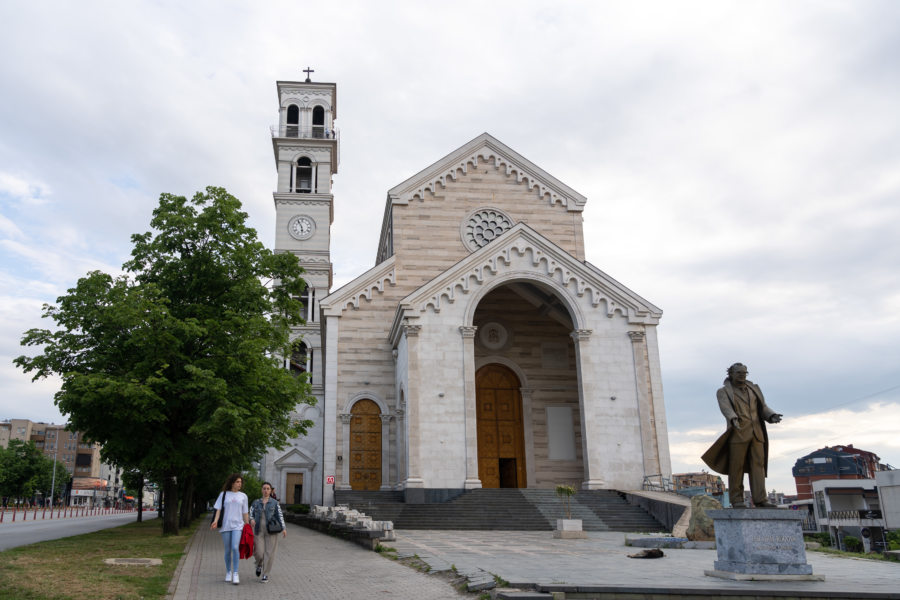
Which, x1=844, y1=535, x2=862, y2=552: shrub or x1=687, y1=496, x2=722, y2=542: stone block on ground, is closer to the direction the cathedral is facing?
the stone block on ground

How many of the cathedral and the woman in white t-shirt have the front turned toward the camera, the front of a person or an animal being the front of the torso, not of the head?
2

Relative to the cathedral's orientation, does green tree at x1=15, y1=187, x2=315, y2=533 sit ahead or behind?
ahead

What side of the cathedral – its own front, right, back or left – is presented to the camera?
front

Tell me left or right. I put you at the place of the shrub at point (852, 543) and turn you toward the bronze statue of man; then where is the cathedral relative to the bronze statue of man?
right

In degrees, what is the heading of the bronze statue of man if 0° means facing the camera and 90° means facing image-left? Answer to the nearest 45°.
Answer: approximately 315°

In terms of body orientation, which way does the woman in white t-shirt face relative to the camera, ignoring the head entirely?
toward the camera

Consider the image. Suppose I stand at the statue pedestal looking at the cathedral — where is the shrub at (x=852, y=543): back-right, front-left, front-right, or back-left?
front-right

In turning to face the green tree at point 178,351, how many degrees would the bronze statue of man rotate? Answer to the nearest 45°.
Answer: approximately 135° to its right

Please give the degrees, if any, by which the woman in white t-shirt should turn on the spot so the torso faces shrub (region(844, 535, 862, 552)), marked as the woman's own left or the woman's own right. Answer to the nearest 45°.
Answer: approximately 135° to the woman's own left
